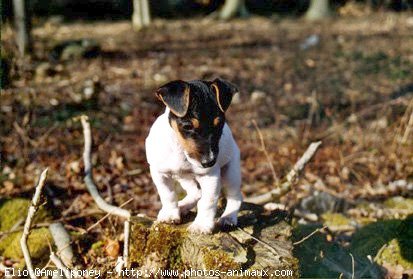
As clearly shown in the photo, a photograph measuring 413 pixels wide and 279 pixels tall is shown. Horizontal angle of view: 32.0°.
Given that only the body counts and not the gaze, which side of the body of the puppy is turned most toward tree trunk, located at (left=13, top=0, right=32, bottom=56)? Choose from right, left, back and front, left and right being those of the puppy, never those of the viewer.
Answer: back

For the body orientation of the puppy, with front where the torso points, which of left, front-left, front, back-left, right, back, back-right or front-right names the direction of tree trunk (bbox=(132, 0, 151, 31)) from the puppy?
back

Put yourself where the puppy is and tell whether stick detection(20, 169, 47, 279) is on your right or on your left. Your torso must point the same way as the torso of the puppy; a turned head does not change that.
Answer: on your right

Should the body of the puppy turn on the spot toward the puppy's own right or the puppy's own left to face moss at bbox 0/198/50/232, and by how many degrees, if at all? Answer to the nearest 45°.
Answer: approximately 135° to the puppy's own right

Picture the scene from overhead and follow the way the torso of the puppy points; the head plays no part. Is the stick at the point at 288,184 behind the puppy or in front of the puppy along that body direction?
behind

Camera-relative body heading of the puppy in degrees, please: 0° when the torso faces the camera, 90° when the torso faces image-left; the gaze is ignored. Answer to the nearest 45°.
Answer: approximately 0°

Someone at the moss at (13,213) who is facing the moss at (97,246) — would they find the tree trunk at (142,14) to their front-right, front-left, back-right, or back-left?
back-left
